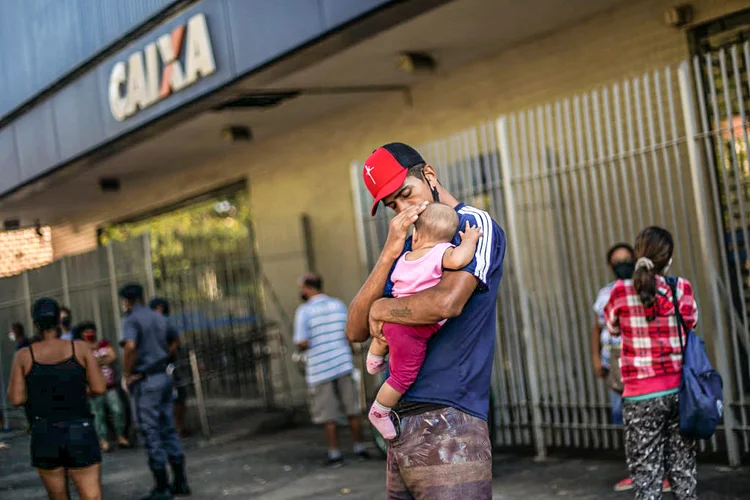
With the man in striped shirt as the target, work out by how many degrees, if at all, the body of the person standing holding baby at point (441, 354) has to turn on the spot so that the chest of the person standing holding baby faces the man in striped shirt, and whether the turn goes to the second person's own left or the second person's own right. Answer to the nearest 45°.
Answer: approximately 135° to the second person's own right

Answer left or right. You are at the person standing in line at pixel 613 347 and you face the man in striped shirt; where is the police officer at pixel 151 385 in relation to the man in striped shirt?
left

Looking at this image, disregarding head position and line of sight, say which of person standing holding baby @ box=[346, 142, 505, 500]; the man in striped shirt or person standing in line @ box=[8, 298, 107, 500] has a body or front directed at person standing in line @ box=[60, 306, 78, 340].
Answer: person standing in line @ box=[8, 298, 107, 500]

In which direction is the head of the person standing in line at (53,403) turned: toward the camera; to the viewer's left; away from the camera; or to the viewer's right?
away from the camera

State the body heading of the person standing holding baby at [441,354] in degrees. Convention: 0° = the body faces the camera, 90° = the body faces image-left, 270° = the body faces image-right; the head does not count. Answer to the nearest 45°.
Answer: approximately 45°

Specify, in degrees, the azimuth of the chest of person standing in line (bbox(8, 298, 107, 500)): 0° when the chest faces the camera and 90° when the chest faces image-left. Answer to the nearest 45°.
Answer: approximately 180°

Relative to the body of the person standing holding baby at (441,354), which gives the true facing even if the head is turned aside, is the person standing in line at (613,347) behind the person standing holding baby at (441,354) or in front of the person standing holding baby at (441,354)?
behind

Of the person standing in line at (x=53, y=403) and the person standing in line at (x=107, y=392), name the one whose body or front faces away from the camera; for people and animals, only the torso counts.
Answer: the person standing in line at (x=53, y=403)

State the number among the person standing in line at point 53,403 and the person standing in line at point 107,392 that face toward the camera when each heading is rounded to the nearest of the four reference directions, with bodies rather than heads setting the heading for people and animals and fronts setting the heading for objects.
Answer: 1

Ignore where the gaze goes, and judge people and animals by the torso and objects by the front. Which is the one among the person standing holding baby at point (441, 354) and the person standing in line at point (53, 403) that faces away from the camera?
the person standing in line at point (53, 403)
